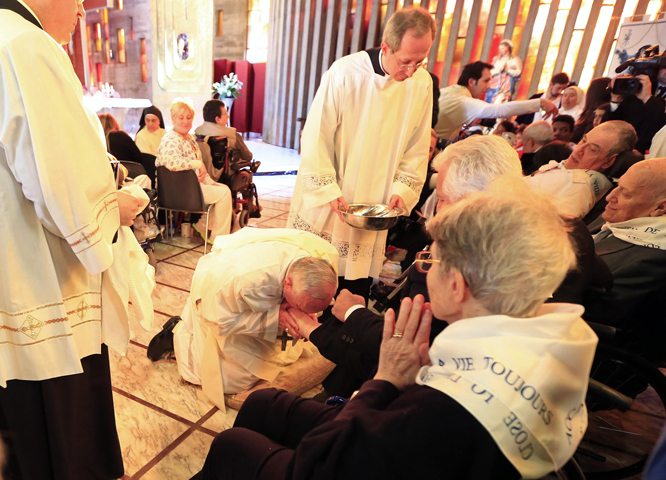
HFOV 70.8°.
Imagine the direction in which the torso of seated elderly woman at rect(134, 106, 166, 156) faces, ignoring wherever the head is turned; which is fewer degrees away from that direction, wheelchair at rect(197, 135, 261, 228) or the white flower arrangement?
the wheelchair

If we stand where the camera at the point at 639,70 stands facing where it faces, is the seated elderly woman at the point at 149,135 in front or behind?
in front

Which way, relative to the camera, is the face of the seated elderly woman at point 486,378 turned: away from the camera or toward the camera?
away from the camera

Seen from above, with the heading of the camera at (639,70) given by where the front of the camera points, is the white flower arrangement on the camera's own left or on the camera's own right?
on the camera's own right

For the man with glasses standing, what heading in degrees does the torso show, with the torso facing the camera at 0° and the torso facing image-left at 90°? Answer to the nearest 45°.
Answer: approximately 315°

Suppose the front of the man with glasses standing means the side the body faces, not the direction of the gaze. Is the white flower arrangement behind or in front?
behind

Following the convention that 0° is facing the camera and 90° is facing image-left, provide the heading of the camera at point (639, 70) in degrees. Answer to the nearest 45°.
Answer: approximately 45°

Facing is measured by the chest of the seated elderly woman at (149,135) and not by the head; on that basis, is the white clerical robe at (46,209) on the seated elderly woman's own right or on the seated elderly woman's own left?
on the seated elderly woman's own right

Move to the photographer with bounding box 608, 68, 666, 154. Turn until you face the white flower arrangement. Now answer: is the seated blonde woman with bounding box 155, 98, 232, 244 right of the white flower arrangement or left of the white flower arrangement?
left

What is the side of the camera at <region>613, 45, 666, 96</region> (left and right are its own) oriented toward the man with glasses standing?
front

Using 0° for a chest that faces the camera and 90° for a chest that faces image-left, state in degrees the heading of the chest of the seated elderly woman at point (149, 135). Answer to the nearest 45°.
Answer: approximately 315°
